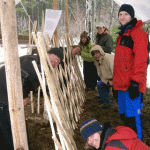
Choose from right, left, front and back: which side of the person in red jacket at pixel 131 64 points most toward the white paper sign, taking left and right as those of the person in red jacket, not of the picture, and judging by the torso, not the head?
right

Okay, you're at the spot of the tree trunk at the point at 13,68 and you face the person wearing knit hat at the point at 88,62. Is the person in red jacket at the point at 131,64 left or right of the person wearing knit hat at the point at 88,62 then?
right

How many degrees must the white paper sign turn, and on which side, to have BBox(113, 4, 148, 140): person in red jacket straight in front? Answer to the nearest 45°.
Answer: approximately 45° to its left

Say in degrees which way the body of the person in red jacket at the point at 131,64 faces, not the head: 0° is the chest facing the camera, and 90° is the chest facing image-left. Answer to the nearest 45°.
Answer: approximately 45°

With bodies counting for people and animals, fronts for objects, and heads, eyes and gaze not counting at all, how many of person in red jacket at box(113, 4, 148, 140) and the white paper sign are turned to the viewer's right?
0

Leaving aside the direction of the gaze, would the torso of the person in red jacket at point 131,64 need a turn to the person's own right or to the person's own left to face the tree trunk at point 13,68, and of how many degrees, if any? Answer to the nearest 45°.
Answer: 0° — they already face it

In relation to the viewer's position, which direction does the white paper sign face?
facing the viewer

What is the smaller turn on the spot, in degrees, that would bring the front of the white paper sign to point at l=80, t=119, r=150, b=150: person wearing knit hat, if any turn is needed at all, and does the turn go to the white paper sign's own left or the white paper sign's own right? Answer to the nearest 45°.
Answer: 0° — it already faces them

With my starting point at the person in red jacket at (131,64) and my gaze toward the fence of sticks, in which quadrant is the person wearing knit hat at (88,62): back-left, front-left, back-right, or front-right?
front-right

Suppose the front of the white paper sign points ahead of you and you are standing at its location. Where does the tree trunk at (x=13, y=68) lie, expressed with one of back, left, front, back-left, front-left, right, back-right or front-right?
front
